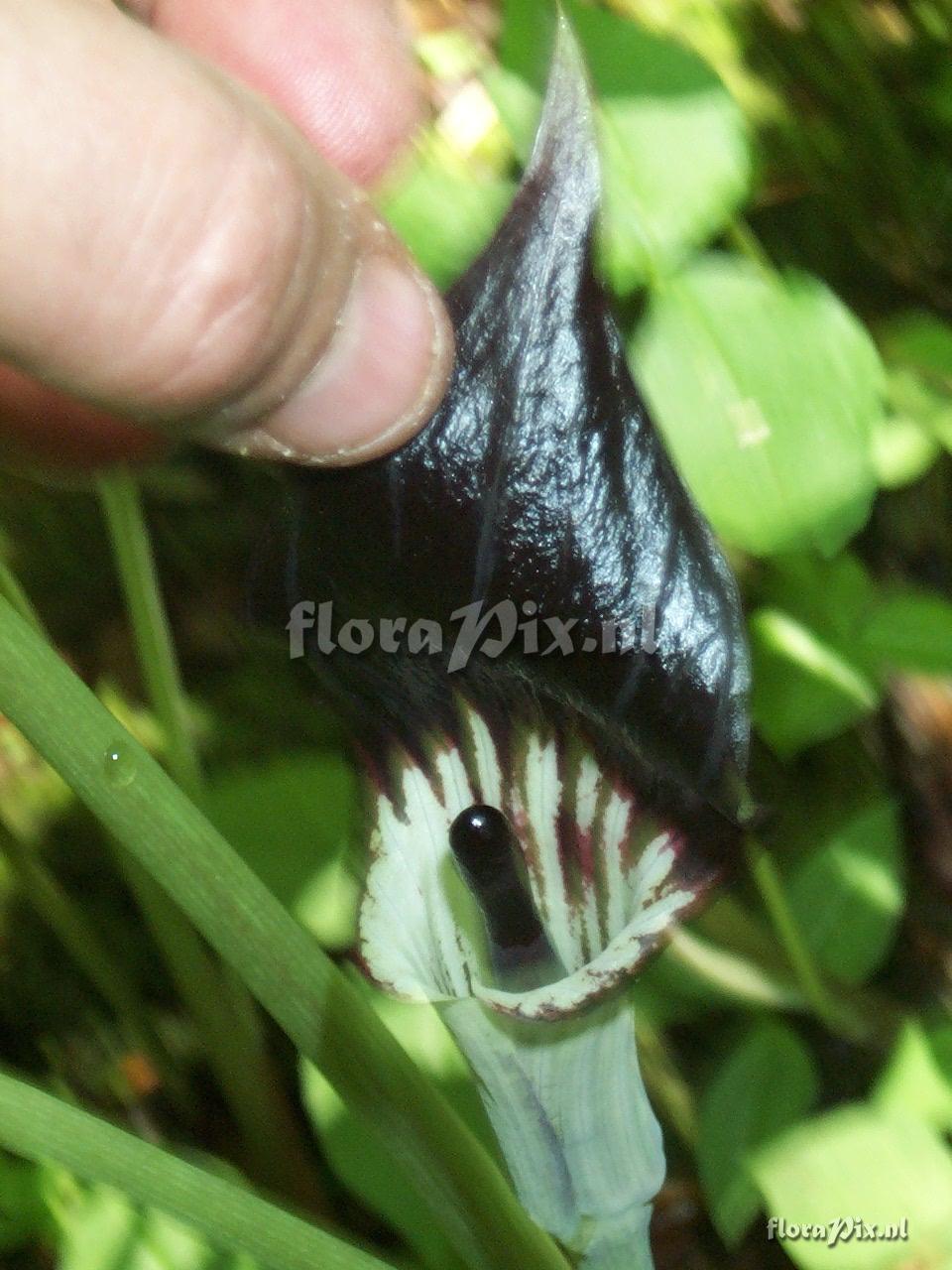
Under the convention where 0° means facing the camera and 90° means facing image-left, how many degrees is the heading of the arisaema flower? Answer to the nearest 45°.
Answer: approximately 0°
